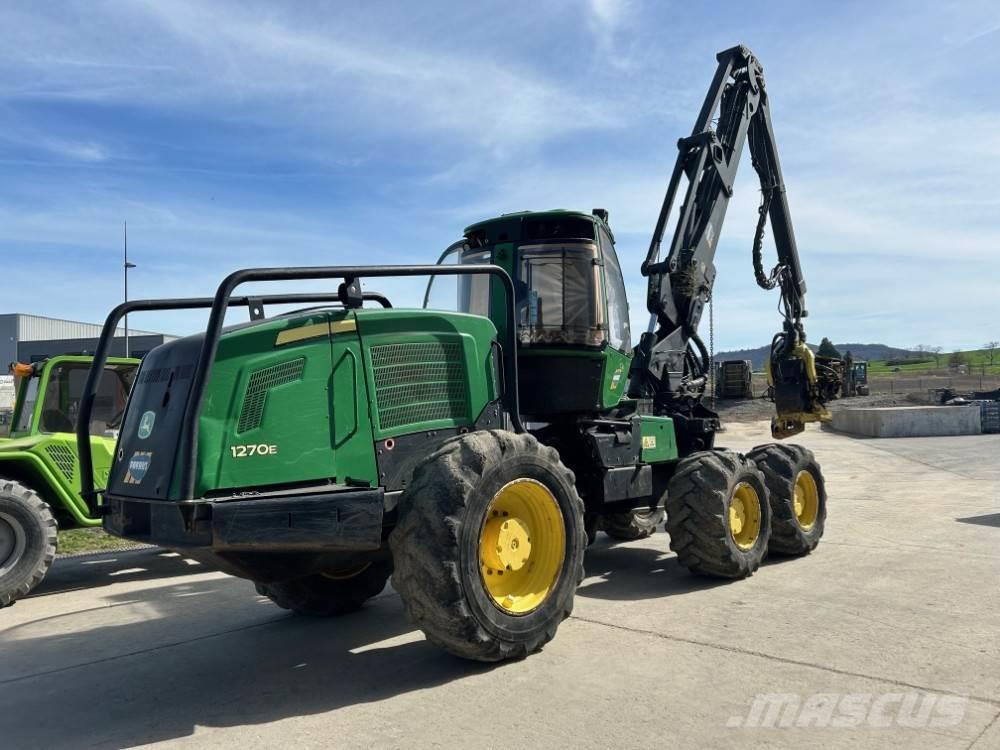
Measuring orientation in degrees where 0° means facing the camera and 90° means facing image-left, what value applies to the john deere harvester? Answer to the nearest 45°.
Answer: approximately 225°

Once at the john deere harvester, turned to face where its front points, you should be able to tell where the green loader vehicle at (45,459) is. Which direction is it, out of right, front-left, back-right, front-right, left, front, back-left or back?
left
